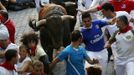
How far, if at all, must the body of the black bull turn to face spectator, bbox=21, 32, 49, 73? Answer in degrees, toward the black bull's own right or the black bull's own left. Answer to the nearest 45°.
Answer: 0° — it already faces them

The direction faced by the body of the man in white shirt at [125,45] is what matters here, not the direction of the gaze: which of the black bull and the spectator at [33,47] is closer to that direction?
the spectator

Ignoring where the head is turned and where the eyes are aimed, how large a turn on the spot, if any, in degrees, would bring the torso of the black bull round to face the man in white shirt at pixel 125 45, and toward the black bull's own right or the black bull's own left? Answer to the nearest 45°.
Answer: approximately 45° to the black bull's own left

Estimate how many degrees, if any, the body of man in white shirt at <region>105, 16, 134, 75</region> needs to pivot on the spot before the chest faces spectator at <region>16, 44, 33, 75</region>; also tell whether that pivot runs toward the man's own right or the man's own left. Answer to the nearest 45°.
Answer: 0° — they already face them

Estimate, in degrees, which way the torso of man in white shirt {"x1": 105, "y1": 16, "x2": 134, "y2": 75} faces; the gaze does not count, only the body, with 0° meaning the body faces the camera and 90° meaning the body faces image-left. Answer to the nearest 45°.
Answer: approximately 45°

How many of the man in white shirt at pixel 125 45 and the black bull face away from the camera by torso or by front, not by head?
0

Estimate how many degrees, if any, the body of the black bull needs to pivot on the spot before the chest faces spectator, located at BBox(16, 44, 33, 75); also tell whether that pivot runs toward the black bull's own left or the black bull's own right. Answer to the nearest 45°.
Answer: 0° — it already faces them
